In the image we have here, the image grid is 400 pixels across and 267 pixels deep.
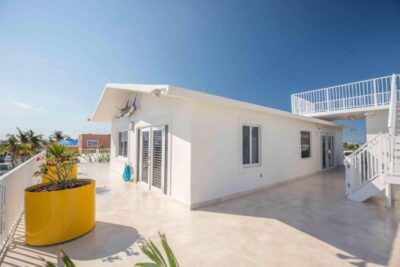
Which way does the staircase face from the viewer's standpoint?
to the viewer's left

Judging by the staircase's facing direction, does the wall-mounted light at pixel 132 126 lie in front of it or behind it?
in front

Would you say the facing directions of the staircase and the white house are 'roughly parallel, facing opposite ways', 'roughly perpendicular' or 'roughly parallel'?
roughly perpendicular

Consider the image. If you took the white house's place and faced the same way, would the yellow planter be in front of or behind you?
in front

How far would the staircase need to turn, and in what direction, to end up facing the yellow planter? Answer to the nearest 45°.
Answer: approximately 45° to its left

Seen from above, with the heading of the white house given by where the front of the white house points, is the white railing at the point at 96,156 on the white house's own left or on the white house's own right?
on the white house's own right

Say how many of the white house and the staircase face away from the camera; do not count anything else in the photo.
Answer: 0

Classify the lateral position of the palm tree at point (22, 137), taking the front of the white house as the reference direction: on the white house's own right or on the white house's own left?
on the white house's own right

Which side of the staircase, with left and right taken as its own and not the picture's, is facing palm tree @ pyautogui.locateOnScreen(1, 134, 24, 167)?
front

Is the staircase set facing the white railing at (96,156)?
yes
